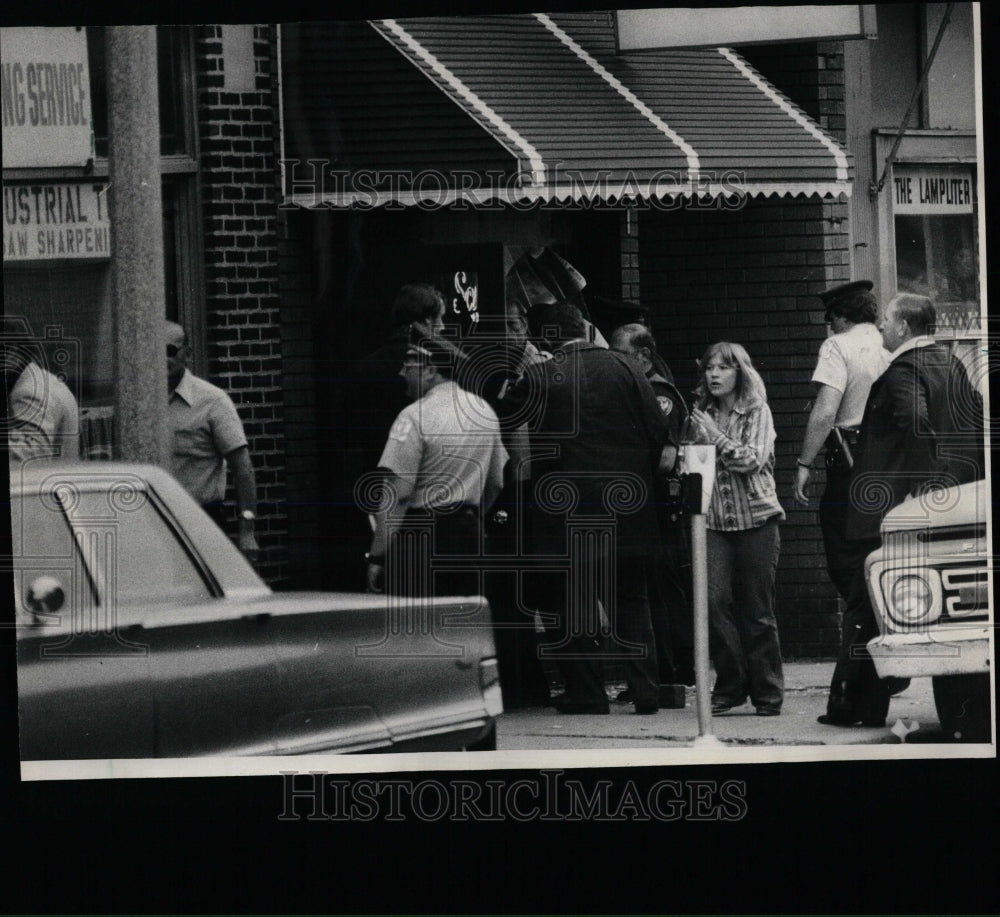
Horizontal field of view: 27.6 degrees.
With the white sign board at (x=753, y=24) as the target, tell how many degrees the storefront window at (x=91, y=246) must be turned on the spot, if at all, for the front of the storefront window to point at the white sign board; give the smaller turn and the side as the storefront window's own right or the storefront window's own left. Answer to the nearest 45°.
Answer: approximately 90° to the storefront window's own left

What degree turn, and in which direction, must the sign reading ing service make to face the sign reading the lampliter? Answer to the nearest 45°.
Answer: approximately 90° to its left

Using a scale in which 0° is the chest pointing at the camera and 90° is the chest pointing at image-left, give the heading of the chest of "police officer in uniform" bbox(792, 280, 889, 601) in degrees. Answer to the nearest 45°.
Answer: approximately 135°

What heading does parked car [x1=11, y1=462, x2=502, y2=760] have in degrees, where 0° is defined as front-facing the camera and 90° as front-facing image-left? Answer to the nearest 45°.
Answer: approximately 90°

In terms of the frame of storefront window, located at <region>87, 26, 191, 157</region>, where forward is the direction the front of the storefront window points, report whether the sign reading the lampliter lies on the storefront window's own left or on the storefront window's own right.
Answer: on the storefront window's own left

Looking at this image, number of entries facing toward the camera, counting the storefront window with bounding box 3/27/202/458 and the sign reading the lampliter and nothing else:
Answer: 2

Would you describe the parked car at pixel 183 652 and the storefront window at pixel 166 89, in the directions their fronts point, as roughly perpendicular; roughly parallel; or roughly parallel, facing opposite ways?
roughly perpendicular

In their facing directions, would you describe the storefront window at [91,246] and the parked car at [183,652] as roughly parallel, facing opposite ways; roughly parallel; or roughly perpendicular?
roughly perpendicular

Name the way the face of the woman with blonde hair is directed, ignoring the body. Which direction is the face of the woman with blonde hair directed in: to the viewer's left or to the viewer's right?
to the viewer's left

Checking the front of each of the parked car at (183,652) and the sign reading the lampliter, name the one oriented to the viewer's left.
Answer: the parked car
